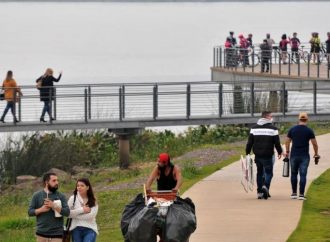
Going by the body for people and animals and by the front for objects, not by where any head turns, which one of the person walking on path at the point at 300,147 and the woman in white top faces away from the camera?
the person walking on path

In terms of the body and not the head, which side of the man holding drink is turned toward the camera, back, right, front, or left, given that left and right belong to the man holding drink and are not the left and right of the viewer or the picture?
front

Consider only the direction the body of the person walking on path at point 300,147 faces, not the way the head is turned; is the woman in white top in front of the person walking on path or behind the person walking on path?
behind

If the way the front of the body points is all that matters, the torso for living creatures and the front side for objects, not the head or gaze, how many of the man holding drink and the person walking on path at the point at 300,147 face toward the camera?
1

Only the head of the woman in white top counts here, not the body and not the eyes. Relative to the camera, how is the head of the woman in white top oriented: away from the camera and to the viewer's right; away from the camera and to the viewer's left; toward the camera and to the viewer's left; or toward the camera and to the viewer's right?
toward the camera and to the viewer's left

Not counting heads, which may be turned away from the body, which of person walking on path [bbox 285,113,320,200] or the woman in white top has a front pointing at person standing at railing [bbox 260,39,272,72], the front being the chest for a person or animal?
the person walking on path

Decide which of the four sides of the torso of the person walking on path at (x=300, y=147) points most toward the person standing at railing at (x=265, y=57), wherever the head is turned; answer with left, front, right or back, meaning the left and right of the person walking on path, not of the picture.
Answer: front

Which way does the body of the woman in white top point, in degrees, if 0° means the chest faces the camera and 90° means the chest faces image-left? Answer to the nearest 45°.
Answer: approximately 45°

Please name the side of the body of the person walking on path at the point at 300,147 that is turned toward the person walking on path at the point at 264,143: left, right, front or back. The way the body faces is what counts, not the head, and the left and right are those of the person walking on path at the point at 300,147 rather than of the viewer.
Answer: left

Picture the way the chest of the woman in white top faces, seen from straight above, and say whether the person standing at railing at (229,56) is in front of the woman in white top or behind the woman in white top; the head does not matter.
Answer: behind

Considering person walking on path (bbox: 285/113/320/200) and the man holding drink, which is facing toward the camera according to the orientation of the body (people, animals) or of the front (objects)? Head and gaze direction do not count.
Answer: the man holding drink

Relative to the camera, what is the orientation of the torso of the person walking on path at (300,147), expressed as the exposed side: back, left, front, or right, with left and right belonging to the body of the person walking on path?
back

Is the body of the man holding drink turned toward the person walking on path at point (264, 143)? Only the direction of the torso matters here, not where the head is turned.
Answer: no
